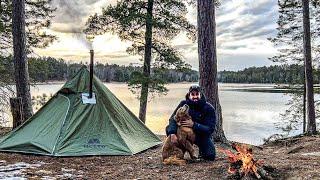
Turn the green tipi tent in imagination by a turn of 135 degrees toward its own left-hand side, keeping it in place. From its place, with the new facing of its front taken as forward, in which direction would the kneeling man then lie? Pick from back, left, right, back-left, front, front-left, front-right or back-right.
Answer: front-right

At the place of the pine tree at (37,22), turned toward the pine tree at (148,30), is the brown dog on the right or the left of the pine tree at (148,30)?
right

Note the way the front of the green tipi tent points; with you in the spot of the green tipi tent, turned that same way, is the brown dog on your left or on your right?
on your left

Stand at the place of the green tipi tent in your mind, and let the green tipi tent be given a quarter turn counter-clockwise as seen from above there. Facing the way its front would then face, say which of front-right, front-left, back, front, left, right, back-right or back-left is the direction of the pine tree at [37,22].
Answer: back-left

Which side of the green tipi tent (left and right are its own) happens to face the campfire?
left

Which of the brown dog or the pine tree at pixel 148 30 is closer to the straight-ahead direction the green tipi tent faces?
the brown dog

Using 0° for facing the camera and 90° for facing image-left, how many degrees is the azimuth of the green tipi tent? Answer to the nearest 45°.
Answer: approximately 45°
